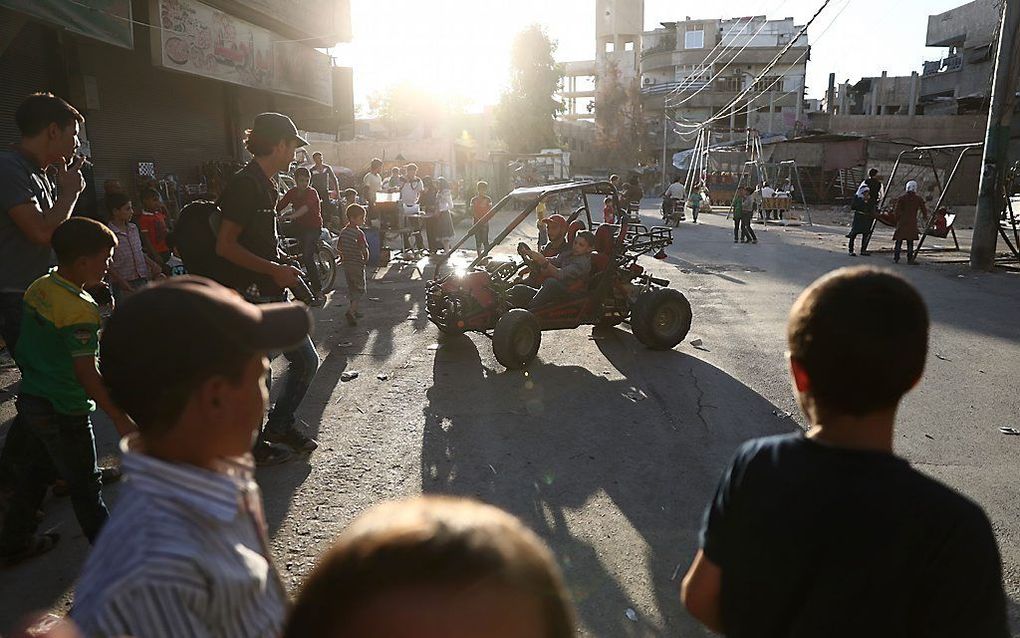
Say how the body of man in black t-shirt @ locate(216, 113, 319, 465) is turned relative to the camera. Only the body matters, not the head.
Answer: to the viewer's right

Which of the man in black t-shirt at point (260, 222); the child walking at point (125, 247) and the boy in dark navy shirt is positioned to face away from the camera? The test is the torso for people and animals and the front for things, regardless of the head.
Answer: the boy in dark navy shirt

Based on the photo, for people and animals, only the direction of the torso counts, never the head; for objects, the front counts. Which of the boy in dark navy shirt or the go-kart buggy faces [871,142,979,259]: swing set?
the boy in dark navy shirt

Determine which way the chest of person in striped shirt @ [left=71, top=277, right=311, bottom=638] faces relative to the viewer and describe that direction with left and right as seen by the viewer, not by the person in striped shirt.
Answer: facing to the right of the viewer

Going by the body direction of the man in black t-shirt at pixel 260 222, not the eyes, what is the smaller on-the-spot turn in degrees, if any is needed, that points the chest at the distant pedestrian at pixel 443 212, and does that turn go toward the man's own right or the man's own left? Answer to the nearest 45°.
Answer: approximately 90° to the man's own left

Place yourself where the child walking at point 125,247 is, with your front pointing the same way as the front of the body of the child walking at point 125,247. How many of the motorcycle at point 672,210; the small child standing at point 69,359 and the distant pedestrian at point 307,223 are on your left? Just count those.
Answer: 2

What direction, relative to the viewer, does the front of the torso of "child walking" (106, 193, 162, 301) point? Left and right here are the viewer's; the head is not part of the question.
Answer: facing the viewer and to the right of the viewer

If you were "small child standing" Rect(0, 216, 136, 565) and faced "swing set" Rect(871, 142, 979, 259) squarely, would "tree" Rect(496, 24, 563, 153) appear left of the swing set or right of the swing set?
left

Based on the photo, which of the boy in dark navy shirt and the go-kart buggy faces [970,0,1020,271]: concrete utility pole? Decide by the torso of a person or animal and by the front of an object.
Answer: the boy in dark navy shirt

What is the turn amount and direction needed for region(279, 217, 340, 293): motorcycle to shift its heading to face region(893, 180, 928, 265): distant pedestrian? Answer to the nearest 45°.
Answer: approximately 45° to its left

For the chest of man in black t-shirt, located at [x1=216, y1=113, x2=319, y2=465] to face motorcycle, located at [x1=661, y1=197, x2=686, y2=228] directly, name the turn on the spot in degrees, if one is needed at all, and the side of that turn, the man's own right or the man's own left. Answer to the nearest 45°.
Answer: approximately 45° to the man's own left

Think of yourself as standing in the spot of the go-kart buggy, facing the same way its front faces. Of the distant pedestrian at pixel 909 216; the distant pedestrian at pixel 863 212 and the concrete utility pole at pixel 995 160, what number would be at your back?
3

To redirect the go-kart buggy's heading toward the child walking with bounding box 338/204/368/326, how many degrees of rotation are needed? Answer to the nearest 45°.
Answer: approximately 90° to its right

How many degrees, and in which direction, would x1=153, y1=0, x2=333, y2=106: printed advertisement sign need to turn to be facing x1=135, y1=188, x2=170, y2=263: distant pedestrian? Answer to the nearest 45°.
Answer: approximately 45° to its right

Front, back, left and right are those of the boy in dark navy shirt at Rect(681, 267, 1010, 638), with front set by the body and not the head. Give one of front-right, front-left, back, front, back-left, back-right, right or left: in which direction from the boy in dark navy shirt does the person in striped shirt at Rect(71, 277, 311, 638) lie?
back-left
